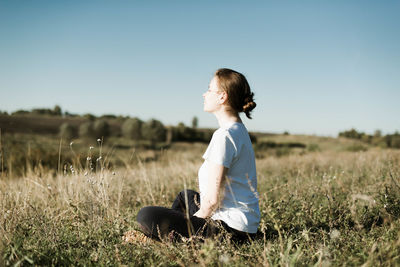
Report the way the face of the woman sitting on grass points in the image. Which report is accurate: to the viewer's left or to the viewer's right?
to the viewer's left

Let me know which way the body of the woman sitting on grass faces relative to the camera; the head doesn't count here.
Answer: to the viewer's left
